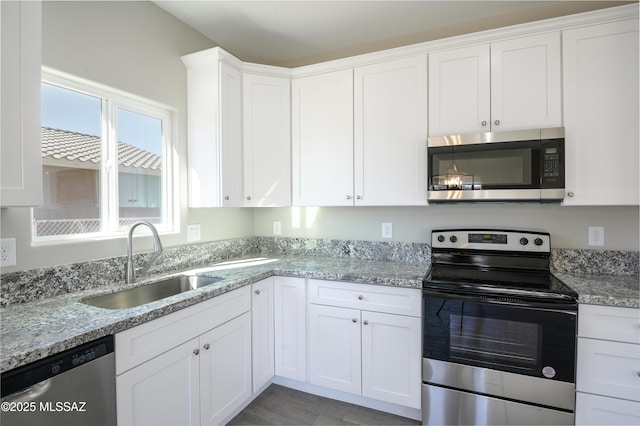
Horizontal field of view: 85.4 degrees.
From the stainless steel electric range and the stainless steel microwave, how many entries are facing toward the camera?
2

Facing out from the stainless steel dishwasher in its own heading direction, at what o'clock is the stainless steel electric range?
The stainless steel electric range is roughly at 11 o'clock from the stainless steel dishwasher.

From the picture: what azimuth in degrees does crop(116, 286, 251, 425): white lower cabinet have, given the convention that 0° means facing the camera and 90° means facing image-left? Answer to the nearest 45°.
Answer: approximately 315°

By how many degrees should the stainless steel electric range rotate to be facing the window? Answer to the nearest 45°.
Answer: approximately 45° to its right

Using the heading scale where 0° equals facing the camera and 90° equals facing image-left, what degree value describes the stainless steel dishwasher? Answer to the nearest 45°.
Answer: approximately 315°

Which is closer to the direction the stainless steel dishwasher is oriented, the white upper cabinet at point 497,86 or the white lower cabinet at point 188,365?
the white upper cabinet

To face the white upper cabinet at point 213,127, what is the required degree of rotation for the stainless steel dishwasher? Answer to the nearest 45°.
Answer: approximately 90° to its left

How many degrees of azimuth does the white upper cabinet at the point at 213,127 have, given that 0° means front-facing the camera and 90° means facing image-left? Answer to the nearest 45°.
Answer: approximately 315°

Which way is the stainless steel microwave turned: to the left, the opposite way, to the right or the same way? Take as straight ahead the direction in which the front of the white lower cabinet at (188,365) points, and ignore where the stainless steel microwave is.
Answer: to the right
